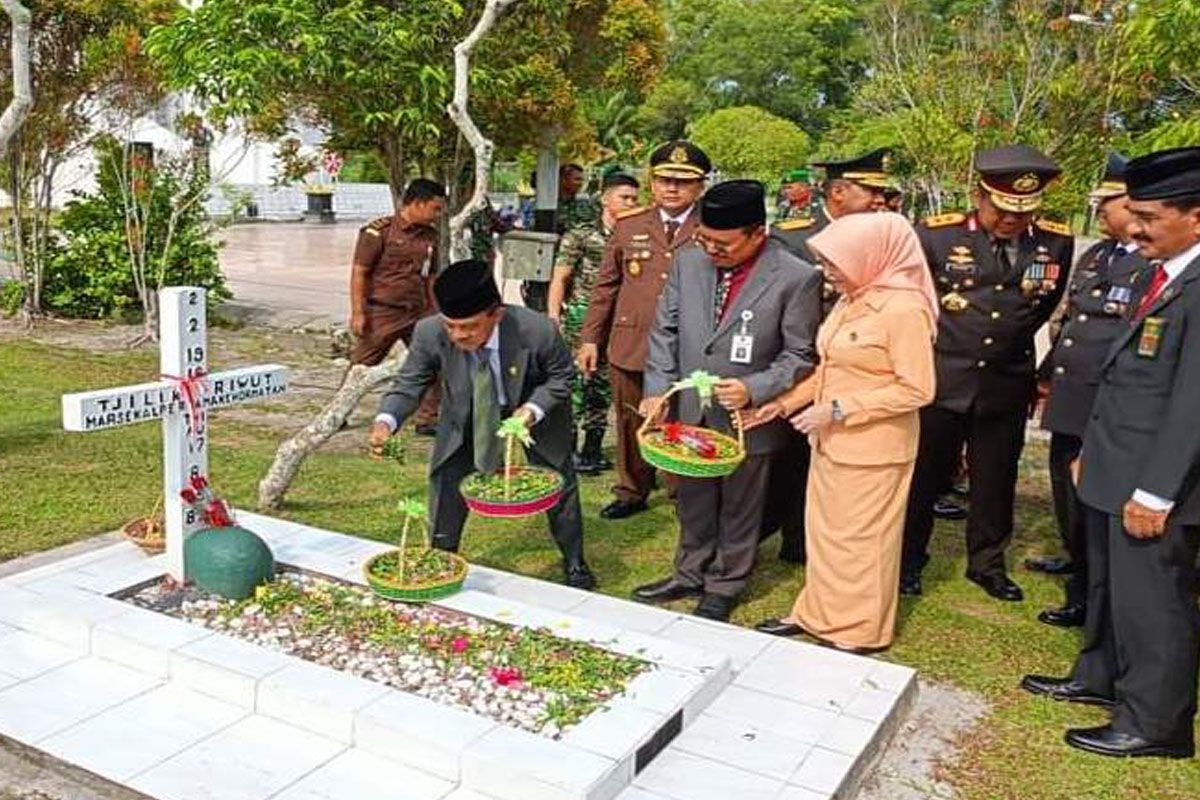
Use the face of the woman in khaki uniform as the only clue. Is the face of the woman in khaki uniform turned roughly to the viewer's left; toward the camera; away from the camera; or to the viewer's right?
to the viewer's left

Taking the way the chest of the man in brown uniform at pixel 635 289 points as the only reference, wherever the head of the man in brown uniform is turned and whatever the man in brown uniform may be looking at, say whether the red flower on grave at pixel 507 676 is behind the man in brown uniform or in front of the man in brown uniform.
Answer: in front

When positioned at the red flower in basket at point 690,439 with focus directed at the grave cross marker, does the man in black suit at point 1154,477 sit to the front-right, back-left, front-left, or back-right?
back-left

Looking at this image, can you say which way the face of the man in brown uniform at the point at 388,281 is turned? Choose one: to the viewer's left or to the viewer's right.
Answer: to the viewer's right

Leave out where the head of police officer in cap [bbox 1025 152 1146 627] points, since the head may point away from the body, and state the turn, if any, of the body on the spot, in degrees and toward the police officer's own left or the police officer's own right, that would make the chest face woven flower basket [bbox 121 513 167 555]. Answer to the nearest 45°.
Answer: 0° — they already face it

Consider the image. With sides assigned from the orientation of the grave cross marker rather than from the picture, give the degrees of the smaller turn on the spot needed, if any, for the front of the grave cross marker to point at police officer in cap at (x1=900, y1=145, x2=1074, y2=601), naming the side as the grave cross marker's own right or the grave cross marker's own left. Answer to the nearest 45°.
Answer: approximately 45° to the grave cross marker's own left

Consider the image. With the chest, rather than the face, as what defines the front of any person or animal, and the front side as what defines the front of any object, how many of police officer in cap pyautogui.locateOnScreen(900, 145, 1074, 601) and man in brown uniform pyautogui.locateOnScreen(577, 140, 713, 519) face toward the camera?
2

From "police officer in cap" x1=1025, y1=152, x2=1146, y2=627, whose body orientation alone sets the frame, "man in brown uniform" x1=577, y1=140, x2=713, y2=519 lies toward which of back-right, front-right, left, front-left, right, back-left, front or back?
front-right

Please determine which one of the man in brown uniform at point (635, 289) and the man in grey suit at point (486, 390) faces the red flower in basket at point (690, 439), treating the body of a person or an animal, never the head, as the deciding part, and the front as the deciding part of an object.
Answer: the man in brown uniform

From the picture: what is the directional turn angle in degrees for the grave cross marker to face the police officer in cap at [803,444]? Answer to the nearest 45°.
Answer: approximately 45° to its left

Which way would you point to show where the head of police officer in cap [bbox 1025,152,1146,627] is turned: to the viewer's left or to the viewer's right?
to the viewer's left

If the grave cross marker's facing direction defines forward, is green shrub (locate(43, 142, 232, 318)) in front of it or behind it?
behind
